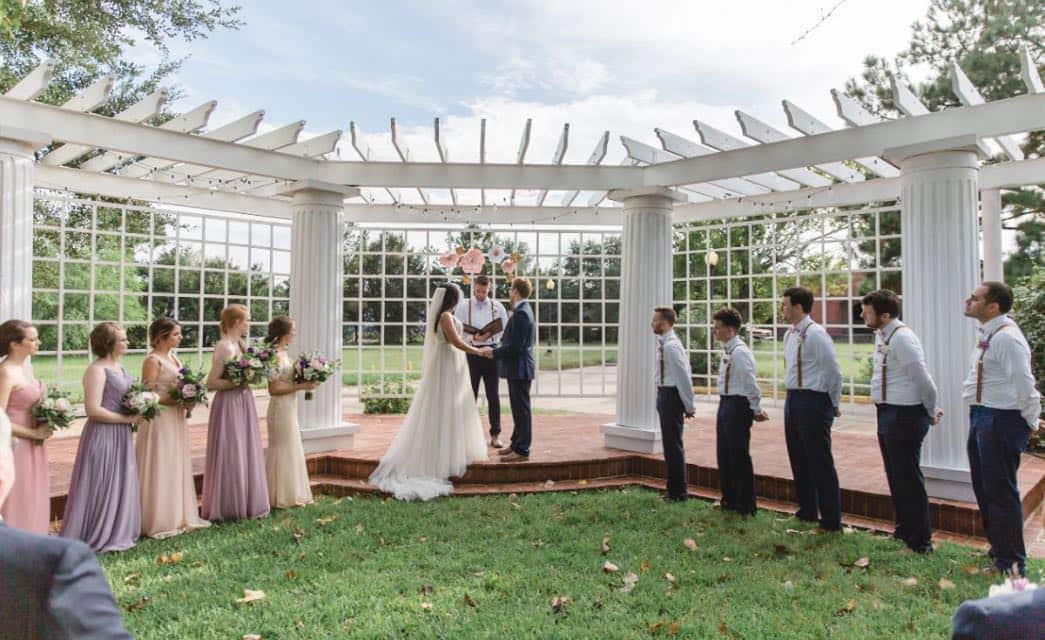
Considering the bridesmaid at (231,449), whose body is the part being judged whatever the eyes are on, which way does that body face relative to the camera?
to the viewer's right

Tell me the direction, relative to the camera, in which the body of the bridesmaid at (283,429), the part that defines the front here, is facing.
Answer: to the viewer's right

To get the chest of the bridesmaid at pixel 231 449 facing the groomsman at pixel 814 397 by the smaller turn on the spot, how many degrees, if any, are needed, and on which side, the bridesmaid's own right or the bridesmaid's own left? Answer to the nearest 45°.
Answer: approximately 45° to the bridesmaid's own right

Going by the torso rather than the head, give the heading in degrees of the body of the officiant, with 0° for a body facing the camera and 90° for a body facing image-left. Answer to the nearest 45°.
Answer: approximately 0°

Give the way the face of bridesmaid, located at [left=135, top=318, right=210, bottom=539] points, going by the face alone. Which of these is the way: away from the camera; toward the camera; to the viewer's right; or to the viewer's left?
to the viewer's right

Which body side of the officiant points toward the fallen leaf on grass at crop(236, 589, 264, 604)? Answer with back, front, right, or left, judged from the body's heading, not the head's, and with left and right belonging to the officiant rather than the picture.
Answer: front

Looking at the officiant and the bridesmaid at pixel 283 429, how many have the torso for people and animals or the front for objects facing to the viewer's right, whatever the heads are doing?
1

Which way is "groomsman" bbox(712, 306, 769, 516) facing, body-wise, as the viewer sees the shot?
to the viewer's left

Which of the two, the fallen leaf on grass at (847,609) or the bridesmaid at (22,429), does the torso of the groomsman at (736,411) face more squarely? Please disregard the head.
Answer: the bridesmaid

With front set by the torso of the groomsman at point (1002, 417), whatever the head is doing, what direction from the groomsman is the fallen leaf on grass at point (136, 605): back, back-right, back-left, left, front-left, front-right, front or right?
front-left

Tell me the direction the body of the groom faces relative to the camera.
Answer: to the viewer's left

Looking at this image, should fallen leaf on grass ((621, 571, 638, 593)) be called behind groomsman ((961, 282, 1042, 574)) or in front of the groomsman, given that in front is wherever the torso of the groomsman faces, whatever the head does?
in front

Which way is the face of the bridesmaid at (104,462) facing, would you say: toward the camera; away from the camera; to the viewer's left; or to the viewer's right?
to the viewer's right

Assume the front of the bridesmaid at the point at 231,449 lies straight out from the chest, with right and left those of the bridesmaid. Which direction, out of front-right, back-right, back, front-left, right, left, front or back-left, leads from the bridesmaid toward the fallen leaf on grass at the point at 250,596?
right

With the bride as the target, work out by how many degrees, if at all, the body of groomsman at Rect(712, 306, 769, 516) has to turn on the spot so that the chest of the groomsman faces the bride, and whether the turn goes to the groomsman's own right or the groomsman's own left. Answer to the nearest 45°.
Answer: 0° — they already face them

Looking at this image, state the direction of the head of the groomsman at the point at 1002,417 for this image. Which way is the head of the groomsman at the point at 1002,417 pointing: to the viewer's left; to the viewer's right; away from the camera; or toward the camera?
to the viewer's left

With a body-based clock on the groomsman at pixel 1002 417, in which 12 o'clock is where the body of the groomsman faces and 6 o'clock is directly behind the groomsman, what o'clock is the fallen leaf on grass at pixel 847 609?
The fallen leaf on grass is roughly at 10 o'clock from the groomsman.

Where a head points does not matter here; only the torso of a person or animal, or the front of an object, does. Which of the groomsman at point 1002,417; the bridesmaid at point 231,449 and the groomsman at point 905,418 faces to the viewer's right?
the bridesmaid
